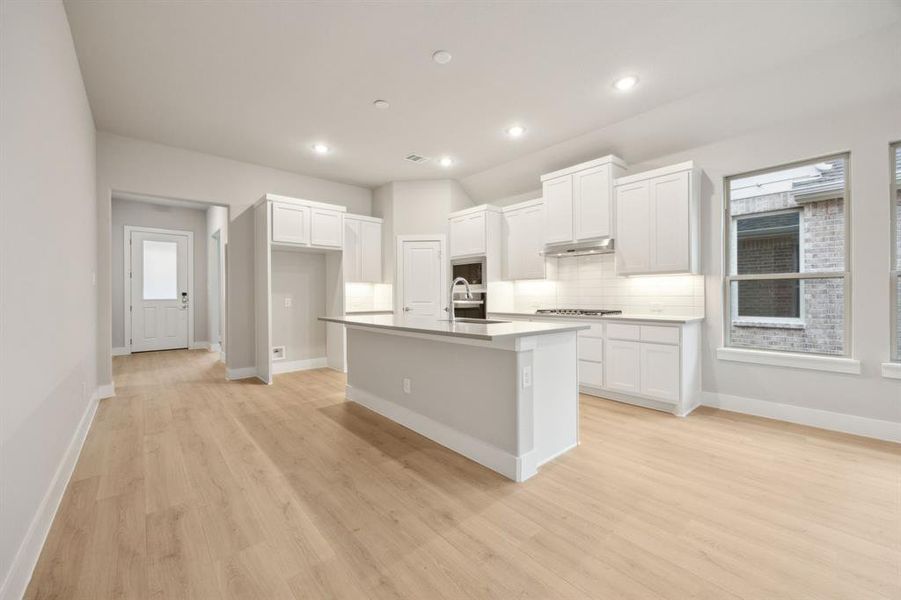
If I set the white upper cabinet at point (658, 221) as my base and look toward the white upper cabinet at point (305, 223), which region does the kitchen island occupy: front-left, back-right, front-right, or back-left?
front-left

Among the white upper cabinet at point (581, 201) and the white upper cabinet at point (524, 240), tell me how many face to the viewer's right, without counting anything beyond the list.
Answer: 0

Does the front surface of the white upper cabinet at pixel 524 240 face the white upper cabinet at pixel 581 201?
no

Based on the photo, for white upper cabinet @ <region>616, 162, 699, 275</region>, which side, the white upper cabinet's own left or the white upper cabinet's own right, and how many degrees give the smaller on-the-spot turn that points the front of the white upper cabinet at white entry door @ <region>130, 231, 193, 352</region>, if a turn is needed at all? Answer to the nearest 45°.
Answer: approximately 45° to the white upper cabinet's own right

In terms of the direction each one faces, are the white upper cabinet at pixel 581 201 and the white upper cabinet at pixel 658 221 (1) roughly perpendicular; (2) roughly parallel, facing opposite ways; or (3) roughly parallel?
roughly parallel

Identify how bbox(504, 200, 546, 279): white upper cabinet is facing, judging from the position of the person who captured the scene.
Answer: facing the viewer and to the left of the viewer

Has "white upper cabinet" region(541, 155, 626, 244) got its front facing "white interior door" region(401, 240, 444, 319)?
no

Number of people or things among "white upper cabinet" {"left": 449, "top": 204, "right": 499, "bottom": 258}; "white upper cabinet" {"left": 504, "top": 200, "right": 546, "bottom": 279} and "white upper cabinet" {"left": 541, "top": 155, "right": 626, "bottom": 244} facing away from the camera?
0

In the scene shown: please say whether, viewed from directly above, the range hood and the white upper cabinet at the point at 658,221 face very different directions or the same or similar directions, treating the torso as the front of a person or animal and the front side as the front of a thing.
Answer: same or similar directions

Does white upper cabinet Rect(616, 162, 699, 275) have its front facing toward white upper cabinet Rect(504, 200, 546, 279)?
no

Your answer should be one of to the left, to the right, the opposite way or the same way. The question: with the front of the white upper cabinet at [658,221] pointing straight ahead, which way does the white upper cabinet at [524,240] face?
the same way

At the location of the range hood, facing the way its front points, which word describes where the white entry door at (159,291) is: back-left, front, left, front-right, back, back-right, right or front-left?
front-right

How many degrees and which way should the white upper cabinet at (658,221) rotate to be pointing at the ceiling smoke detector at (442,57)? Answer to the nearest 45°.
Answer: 0° — it already faces it

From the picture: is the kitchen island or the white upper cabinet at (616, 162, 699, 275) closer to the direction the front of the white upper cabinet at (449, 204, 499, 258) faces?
the kitchen island

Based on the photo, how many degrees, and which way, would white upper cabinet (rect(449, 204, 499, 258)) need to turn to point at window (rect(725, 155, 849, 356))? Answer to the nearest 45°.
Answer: approximately 90° to its left

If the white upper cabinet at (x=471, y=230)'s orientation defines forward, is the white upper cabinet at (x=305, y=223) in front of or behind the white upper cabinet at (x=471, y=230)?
in front
